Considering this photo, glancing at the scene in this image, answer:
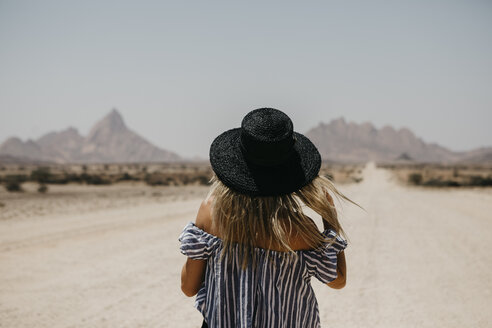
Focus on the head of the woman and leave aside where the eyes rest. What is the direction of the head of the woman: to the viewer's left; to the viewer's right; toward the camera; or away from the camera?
away from the camera

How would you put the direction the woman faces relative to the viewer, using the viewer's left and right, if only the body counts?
facing away from the viewer
